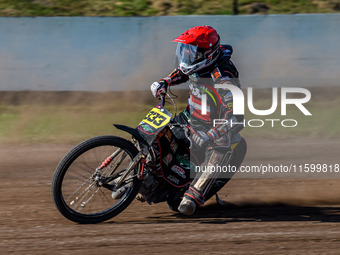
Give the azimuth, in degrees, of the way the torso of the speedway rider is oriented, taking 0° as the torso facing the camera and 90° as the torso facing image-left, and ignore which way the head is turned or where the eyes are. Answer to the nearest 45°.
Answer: approximately 45°

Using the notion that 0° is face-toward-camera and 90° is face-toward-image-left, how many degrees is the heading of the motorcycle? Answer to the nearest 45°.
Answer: approximately 45°
